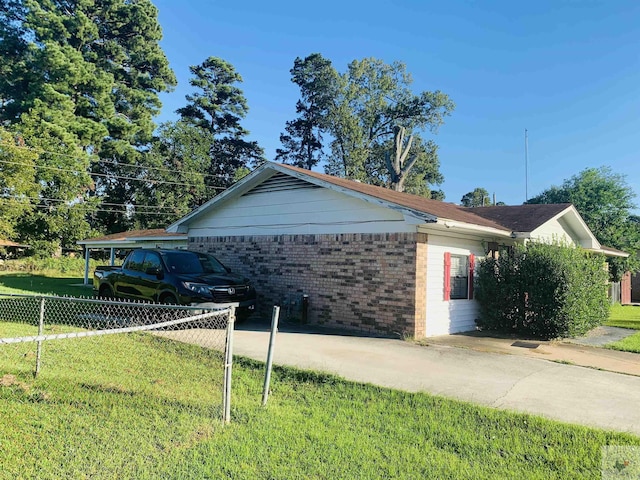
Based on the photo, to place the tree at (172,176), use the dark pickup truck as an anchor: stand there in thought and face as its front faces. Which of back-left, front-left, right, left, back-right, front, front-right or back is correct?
back-left

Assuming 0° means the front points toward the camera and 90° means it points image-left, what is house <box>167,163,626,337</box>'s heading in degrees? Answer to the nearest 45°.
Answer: approximately 315°

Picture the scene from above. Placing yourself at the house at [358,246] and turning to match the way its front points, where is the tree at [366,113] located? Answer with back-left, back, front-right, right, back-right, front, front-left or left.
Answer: back-left

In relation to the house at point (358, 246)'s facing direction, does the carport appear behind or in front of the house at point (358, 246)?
behind

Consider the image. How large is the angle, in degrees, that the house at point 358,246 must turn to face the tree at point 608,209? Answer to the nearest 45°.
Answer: approximately 90° to its left

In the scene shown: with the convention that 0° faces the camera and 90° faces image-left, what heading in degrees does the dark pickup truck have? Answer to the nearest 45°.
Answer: approximately 315°
